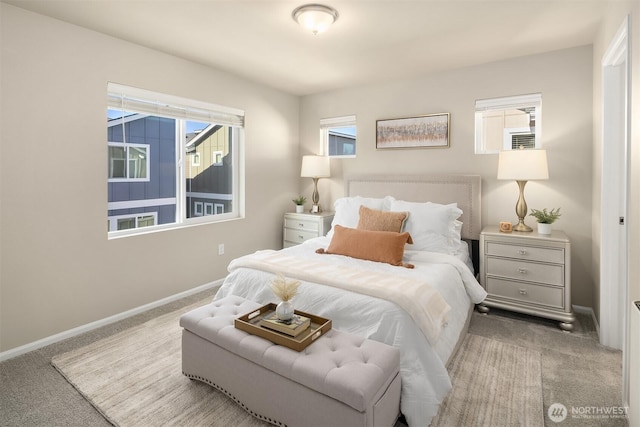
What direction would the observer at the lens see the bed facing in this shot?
facing the viewer and to the left of the viewer

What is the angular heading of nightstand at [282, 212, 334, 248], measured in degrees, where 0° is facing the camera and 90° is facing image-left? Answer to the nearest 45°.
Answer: approximately 45°

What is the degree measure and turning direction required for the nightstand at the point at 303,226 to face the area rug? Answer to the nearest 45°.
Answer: approximately 45° to its left

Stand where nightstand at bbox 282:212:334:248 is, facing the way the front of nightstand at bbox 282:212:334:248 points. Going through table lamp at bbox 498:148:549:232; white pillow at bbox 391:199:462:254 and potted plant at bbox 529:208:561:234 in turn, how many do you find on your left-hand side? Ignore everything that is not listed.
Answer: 3

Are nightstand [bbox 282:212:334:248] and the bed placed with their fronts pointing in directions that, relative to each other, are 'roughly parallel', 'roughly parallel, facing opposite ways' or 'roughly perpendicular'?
roughly parallel

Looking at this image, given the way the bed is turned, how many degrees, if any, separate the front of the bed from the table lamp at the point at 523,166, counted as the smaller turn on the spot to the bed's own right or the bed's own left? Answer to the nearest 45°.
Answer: approximately 180°

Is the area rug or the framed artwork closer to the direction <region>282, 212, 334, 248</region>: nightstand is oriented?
the area rug

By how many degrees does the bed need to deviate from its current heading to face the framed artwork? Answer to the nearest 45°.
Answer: approximately 135° to its right

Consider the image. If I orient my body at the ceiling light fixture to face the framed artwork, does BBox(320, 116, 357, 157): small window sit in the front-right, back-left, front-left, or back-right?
front-left

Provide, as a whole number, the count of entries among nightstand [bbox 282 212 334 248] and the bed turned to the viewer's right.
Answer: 0

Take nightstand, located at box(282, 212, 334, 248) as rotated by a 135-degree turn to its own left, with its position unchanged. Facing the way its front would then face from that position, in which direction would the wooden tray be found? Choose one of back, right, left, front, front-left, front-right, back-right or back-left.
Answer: right

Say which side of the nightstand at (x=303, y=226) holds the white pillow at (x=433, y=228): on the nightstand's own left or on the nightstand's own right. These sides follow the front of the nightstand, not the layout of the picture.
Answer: on the nightstand's own left
